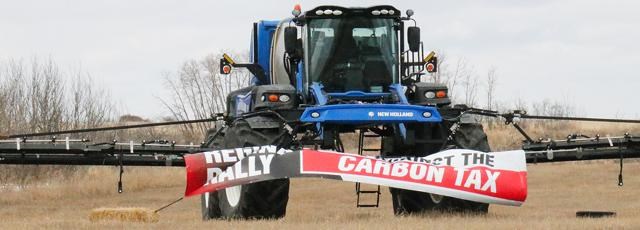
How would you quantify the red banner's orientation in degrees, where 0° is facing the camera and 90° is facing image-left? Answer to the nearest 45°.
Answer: approximately 0°

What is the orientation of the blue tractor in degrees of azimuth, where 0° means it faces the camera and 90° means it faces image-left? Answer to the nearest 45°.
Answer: approximately 0°
